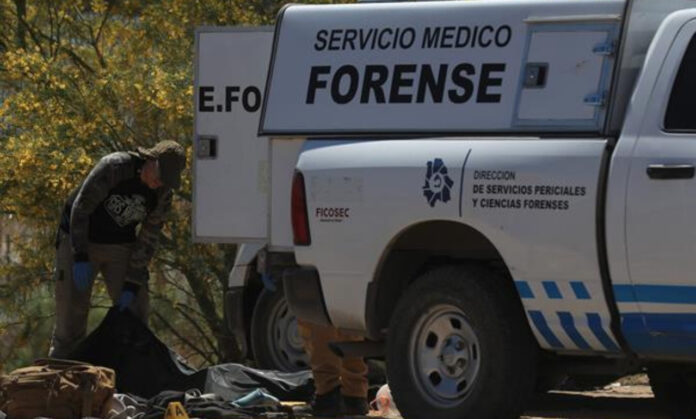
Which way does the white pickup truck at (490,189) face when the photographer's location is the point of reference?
facing the viewer and to the right of the viewer

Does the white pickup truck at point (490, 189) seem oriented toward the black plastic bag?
no

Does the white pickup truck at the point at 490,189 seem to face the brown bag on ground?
no
